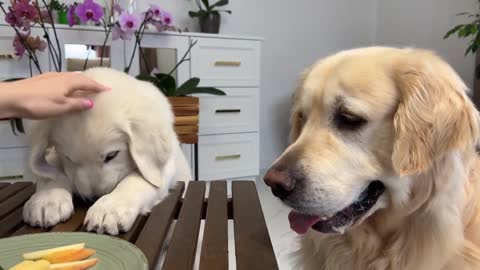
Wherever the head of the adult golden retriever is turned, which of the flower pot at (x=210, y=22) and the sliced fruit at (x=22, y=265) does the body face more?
the sliced fruit

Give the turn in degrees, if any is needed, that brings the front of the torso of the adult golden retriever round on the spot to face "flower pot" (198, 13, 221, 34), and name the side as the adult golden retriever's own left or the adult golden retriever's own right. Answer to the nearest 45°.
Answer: approximately 90° to the adult golden retriever's own right

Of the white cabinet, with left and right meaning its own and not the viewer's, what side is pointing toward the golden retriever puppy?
front

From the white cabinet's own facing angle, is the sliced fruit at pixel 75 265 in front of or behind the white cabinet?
in front

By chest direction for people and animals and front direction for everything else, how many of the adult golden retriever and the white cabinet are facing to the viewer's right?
0

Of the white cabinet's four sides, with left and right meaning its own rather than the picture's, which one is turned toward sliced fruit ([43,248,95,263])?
front

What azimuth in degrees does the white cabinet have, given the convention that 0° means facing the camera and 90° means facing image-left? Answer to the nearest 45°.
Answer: approximately 0°
